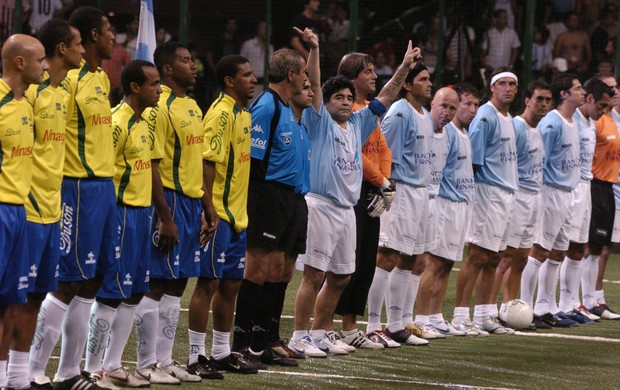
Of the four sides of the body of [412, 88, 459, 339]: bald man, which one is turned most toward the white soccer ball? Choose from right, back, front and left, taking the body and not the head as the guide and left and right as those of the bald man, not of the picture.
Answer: left

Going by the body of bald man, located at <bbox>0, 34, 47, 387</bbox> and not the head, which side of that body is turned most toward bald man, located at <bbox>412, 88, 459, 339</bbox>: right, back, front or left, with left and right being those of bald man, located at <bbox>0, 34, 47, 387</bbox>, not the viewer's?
left

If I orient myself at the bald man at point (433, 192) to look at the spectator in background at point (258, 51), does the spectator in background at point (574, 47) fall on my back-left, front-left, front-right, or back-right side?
front-right

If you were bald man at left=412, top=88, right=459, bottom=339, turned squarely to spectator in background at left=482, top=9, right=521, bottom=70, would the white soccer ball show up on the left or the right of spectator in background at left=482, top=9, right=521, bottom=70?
right

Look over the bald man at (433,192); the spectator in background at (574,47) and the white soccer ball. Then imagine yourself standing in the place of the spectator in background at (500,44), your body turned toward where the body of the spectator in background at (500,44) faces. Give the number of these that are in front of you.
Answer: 2

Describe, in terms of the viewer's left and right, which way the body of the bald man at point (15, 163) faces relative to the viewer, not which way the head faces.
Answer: facing the viewer and to the right of the viewer

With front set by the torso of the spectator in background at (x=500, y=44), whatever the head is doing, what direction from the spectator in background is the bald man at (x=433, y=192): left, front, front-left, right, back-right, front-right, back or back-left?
front

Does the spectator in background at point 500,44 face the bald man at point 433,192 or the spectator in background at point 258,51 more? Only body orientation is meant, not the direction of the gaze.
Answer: the bald man

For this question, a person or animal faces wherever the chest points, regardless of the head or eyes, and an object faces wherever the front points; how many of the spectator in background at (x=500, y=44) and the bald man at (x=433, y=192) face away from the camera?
0

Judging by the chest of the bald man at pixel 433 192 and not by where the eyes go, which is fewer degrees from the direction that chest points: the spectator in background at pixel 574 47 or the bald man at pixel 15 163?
the bald man

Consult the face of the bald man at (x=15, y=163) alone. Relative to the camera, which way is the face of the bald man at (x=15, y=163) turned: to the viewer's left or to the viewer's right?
to the viewer's right

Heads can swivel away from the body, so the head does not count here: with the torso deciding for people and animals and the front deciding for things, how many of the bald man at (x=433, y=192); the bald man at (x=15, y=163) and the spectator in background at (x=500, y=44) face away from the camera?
0

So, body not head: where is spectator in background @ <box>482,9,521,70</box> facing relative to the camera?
toward the camera
